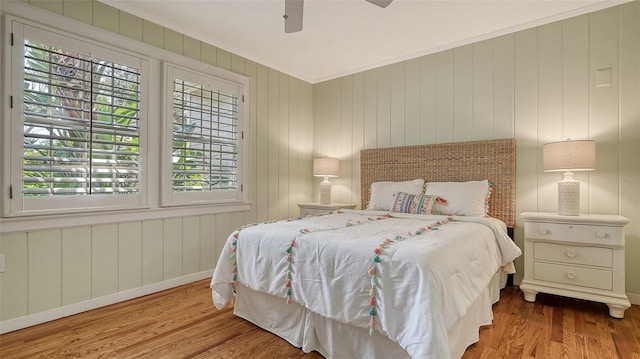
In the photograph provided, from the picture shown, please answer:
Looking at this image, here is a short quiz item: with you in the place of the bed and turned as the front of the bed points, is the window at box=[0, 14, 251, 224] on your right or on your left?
on your right

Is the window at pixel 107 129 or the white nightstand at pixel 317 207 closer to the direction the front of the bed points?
the window

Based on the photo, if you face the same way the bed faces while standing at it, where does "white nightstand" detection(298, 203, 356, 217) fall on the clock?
The white nightstand is roughly at 4 o'clock from the bed.

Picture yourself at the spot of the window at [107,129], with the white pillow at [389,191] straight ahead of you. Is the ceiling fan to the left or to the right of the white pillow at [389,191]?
right

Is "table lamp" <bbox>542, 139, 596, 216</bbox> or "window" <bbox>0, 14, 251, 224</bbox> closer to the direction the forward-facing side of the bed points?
the window

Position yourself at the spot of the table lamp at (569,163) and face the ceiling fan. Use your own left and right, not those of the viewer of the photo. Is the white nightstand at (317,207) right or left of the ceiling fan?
right

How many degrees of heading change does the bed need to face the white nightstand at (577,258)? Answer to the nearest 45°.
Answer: approximately 180°

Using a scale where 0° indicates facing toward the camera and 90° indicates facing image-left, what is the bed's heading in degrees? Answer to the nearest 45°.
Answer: approximately 45°
